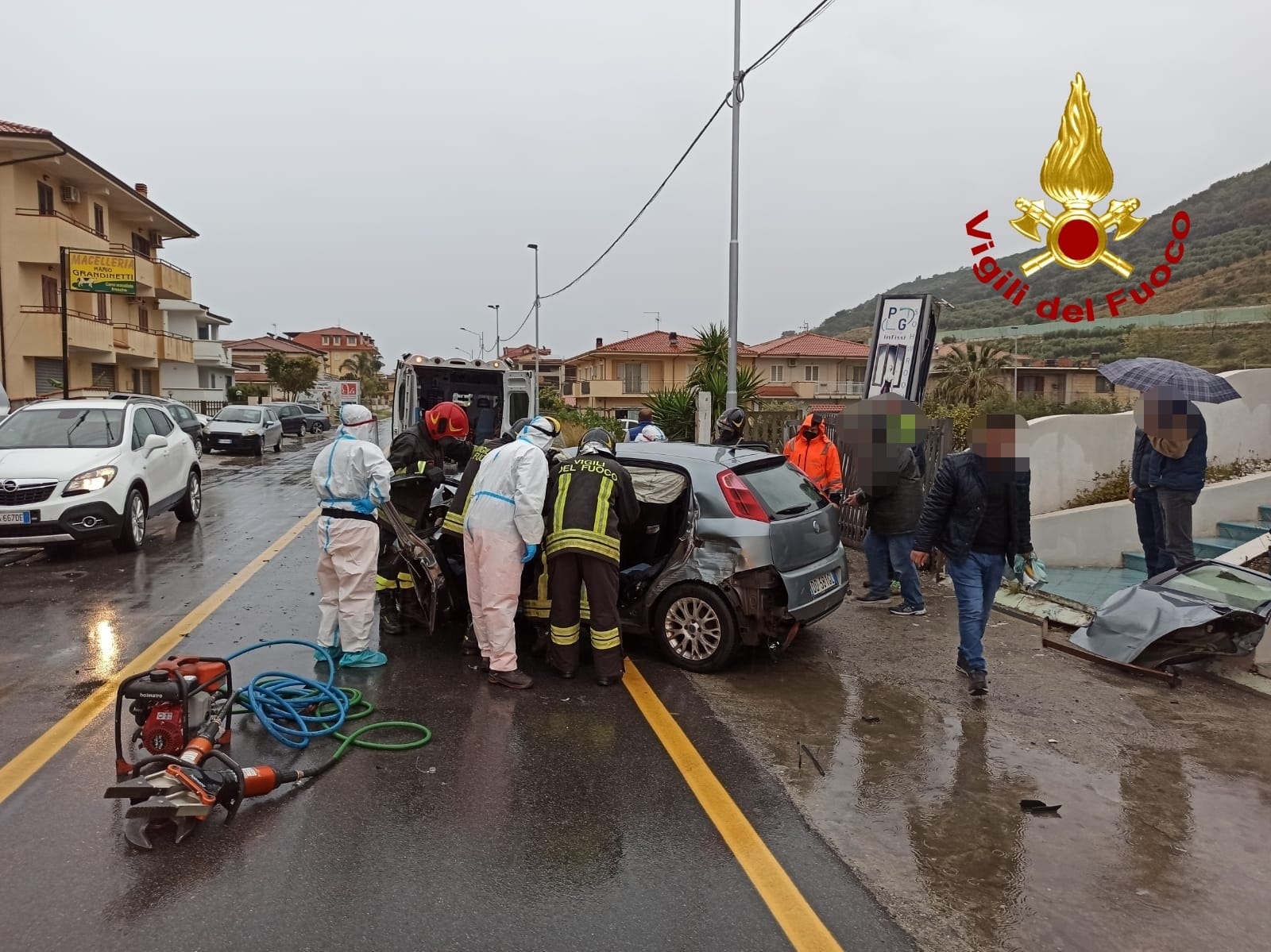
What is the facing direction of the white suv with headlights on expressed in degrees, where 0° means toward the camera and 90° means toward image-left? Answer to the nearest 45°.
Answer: approximately 45°

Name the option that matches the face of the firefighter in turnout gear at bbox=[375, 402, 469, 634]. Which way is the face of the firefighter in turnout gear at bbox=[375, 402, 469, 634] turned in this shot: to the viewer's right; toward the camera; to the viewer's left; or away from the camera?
to the viewer's right

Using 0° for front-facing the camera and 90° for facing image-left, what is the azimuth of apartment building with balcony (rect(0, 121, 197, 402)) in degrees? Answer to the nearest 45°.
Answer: approximately 315°

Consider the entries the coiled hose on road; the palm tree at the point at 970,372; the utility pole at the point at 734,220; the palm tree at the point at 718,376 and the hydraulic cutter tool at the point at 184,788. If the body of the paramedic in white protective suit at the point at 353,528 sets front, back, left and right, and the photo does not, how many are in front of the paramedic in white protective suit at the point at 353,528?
3

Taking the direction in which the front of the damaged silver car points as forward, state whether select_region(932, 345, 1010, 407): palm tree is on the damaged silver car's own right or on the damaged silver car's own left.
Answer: on the damaged silver car's own right

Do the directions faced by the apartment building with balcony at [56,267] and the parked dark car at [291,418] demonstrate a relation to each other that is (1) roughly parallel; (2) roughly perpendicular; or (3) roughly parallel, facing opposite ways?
roughly perpendicular

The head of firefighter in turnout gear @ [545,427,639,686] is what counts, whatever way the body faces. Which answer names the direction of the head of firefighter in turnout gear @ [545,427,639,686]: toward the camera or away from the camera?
away from the camera

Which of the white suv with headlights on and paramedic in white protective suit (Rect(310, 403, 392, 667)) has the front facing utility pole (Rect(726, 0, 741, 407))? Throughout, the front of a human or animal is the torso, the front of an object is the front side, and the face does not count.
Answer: the paramedic in white protective suit

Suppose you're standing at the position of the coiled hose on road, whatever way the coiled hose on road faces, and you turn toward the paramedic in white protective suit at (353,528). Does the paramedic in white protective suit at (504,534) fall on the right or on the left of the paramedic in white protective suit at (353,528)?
right

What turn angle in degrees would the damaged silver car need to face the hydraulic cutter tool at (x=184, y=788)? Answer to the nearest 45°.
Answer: approximately 90° to its left

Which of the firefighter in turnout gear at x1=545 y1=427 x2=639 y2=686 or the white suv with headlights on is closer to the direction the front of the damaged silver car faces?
the white suv with headlights on
